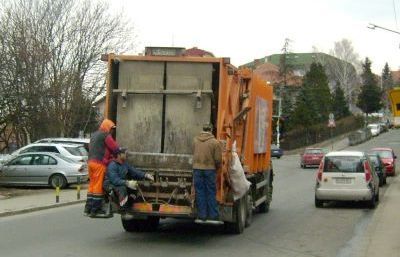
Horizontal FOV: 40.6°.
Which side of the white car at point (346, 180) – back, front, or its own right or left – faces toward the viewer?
back

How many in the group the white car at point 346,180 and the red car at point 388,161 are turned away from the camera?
2

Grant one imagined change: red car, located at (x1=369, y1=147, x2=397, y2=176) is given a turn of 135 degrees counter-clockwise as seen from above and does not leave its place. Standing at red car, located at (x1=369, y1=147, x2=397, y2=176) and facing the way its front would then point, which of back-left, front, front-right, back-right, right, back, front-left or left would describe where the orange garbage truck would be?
front-left

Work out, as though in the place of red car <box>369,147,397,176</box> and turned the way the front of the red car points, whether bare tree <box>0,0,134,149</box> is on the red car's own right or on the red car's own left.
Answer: on the red car's own left

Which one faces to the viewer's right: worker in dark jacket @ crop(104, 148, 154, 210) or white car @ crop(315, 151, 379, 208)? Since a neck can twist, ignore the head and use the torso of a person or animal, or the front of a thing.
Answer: the worker in dark jacket

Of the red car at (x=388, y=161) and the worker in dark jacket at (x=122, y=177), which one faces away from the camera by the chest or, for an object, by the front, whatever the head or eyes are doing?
the red car

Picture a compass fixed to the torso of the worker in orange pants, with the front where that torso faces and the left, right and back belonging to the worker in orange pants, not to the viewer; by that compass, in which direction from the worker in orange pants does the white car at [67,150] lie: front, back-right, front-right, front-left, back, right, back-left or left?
front-left

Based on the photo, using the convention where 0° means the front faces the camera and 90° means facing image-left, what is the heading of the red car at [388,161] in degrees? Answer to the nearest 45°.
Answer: approximately 180°

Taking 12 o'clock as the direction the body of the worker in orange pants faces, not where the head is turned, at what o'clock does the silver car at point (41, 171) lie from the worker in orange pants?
The silver car is roughly at 10 o'clock from the worker in orange pants.

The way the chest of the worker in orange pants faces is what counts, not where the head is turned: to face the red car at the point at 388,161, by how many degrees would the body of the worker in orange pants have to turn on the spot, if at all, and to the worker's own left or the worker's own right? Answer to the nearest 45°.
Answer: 0° — they already face it

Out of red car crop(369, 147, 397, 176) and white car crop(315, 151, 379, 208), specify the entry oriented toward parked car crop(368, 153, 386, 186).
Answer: the white car

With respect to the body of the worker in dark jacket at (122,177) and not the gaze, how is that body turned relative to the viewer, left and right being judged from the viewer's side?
facing to the right of the viewer

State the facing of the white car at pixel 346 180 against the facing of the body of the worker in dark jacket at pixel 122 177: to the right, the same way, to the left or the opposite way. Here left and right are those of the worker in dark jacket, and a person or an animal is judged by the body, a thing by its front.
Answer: to the left
